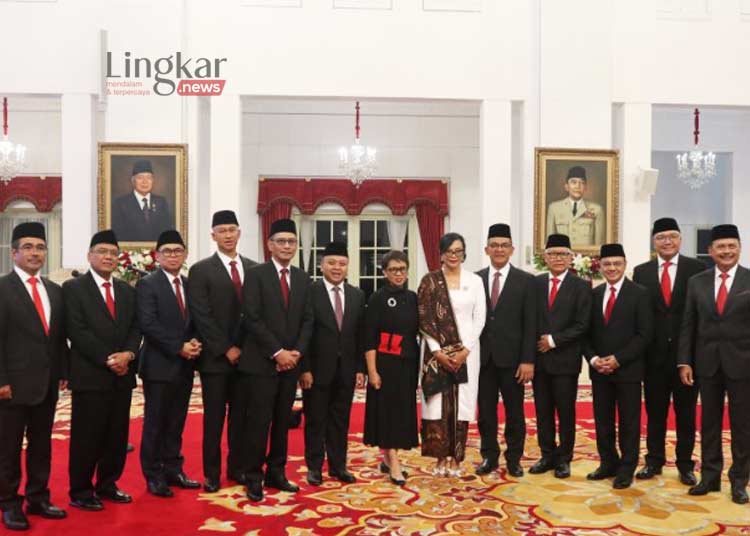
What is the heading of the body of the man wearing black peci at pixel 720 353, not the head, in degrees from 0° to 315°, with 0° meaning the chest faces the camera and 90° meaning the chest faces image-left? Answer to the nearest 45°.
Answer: approximately 0°

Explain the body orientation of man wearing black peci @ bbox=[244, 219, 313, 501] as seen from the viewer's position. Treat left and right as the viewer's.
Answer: facing the viewer and to the right of the viewer

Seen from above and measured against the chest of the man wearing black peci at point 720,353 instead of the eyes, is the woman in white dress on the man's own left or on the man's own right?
on the man's own right

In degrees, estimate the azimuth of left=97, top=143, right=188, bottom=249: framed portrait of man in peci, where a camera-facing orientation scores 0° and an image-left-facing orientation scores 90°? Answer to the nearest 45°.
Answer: approximately 0°

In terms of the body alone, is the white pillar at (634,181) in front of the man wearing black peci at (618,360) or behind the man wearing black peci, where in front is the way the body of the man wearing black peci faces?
behind

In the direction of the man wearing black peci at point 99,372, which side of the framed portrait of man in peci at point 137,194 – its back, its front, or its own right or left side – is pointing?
front

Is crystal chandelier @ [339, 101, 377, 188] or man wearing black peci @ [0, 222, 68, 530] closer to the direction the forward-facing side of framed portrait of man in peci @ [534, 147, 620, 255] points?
the man wearing black peci

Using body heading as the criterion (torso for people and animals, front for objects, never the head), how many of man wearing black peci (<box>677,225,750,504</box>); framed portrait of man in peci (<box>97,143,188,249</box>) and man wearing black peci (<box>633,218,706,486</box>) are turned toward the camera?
3
